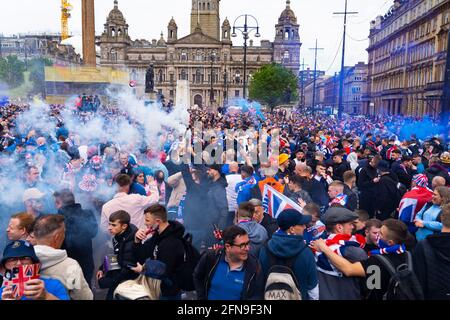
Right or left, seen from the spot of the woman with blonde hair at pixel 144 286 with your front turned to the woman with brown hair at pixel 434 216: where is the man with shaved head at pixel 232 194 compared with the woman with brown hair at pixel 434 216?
left

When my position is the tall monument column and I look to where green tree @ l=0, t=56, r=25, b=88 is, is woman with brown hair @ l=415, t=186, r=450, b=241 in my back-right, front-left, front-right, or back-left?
back-left

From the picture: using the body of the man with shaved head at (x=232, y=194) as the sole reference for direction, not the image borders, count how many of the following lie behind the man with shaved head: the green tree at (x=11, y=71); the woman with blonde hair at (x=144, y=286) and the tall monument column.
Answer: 1

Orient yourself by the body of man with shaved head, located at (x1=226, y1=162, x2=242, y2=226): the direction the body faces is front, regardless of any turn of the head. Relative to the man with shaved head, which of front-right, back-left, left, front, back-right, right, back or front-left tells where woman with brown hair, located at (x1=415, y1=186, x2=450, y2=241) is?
back-right

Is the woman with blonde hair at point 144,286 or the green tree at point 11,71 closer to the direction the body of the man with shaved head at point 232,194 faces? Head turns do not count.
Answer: the green tree

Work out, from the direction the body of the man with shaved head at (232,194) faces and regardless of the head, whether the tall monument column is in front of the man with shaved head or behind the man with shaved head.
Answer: in front

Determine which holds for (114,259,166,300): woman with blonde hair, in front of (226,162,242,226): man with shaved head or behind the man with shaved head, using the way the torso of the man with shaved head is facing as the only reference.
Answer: behind

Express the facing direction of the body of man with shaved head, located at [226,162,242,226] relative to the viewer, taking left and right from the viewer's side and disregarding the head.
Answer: facing away from the viewer

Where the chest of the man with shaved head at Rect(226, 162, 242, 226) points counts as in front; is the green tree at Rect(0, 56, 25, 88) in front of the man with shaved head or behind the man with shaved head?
in front
